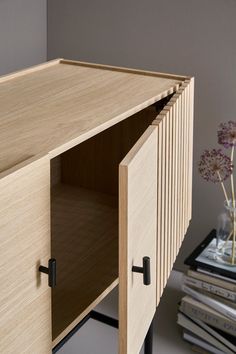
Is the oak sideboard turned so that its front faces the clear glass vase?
no
